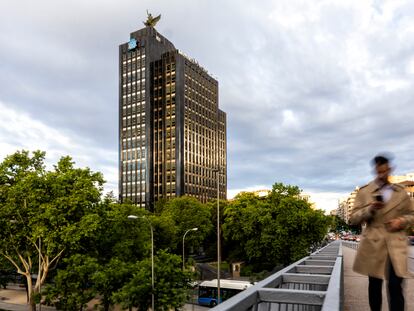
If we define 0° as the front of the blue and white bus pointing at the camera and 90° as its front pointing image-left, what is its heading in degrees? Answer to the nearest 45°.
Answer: approximately 45°

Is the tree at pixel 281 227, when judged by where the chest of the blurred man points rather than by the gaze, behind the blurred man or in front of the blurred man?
behind

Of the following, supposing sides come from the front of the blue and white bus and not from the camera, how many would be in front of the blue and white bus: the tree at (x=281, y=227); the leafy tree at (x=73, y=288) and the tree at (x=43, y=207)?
2

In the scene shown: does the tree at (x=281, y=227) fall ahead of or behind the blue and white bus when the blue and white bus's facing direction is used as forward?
behind

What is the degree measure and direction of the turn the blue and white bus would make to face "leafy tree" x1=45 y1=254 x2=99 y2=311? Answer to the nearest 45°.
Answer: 0° — it already faces it

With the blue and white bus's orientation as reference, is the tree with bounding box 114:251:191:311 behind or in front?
in front

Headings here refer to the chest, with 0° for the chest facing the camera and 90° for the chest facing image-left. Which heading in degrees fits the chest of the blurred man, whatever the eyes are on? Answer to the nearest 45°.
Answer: approximately 0°

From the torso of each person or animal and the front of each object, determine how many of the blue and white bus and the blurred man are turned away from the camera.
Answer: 0
